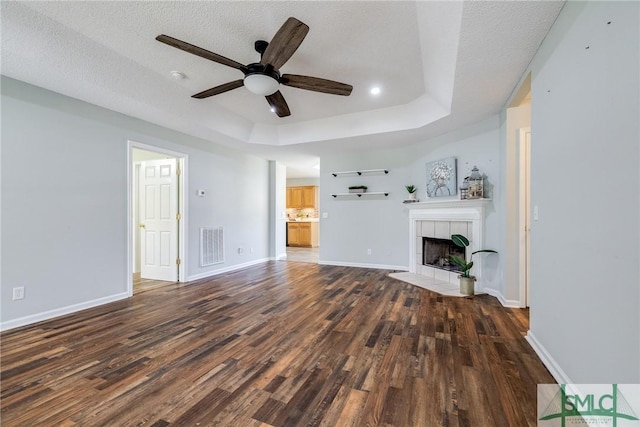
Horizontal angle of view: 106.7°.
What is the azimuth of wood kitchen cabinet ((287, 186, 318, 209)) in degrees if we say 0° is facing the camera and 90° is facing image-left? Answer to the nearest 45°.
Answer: approximately 0°

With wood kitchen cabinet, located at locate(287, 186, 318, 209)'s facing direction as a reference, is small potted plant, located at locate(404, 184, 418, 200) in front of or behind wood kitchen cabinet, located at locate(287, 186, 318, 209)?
in front

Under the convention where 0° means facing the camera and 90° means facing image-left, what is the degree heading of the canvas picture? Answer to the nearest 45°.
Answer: approximately 45°

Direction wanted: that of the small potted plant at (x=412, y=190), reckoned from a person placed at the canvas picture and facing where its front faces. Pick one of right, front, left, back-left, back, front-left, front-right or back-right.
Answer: right

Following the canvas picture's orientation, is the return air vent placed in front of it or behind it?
in front

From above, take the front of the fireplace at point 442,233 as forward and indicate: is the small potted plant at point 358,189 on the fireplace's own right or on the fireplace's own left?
on the fireplace's own right

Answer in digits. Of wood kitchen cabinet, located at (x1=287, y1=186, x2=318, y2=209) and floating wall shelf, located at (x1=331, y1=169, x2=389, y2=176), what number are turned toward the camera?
2

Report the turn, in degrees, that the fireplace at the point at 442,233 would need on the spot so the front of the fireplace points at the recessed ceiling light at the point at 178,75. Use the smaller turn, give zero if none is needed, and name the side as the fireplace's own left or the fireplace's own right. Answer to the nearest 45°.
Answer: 0° — it already faces it

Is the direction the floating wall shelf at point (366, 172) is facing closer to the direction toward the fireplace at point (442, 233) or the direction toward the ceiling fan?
the ceiling fan

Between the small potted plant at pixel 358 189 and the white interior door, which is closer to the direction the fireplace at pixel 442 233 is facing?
the white interior door

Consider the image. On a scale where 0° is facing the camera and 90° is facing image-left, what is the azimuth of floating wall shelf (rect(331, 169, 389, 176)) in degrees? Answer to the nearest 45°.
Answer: approximately 0°

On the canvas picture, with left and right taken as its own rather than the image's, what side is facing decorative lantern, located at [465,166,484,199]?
left
